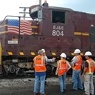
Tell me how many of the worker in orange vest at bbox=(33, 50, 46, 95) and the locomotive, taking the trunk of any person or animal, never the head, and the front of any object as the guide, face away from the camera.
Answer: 1

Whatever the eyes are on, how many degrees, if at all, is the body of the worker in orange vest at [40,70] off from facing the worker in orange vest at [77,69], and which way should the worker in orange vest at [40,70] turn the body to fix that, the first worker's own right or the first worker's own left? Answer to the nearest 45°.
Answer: approximately 45° to the first worker's own right

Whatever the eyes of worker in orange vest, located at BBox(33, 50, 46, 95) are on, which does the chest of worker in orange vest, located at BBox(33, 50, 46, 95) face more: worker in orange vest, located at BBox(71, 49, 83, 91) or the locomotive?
the locomotive

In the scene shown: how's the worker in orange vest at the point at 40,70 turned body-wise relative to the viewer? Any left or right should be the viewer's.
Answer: facing away from the viewer

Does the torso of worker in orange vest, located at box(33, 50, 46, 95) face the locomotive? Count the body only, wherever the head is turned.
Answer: yes
